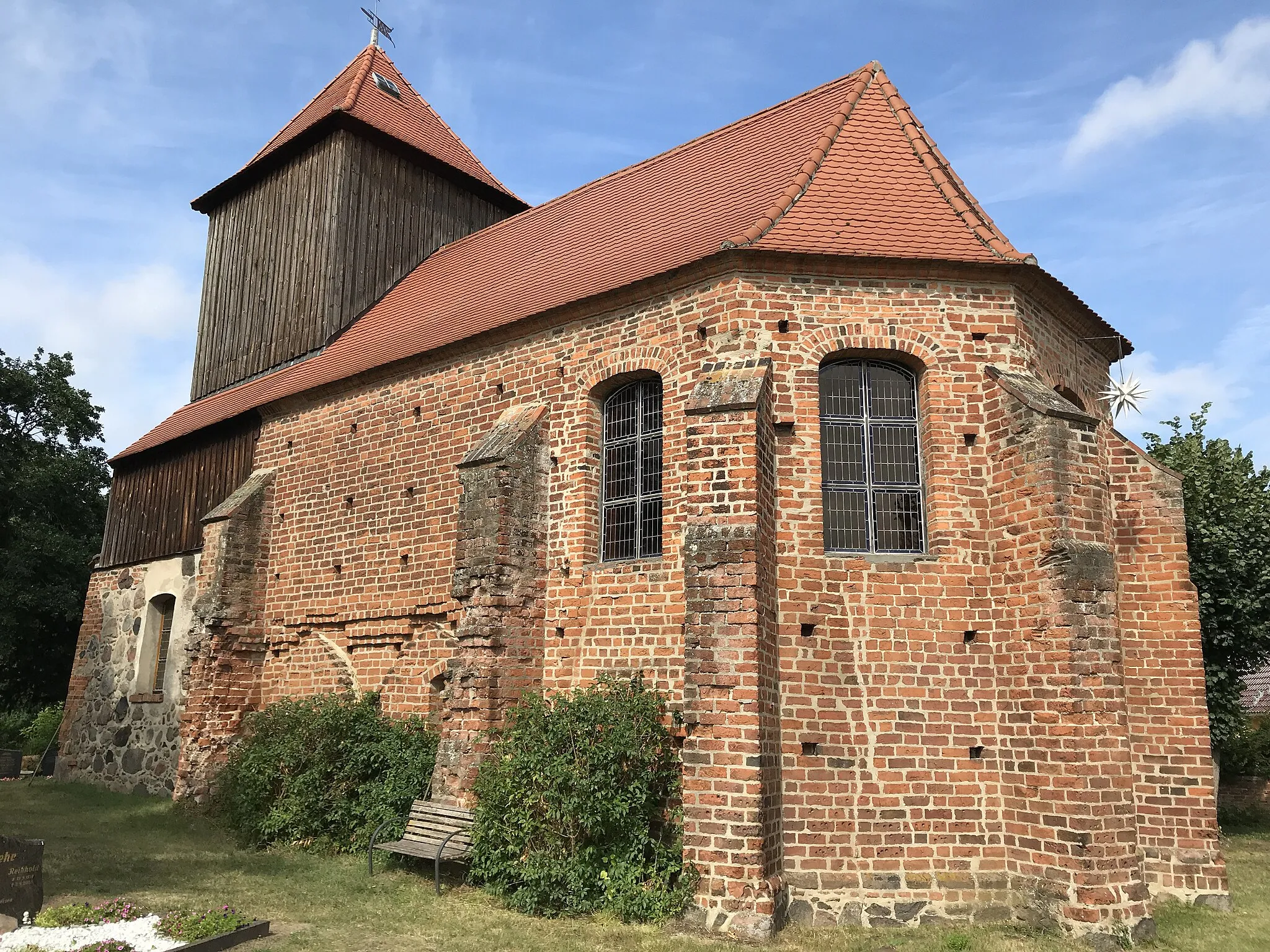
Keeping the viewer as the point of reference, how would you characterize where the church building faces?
facing away from the viewer and to the left of the viewer

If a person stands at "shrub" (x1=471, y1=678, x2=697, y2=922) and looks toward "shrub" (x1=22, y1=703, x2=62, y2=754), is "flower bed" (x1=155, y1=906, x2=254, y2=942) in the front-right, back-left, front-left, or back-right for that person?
front-left

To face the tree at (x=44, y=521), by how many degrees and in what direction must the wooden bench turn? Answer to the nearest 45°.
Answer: approximately 90° to its right

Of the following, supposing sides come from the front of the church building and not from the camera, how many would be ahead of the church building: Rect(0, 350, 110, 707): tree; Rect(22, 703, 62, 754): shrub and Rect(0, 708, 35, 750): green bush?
3

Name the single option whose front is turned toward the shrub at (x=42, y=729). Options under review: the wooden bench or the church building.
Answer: the church building

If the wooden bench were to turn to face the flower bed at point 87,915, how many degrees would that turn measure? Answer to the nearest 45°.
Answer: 0° — it already faces it

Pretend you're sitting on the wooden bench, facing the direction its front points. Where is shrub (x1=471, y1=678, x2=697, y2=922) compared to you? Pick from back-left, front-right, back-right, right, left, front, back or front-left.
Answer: left

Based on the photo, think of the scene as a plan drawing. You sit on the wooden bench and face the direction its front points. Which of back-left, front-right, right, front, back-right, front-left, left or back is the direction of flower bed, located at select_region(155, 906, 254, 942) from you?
front

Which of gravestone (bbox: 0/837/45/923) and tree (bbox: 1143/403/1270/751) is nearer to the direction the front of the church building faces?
the gravestone

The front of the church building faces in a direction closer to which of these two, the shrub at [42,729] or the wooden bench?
the shrub

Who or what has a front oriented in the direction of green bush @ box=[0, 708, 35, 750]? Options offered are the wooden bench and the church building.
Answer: the church building

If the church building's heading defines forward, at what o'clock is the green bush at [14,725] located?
The green bush is roughly at 12 o'clock from the church building.

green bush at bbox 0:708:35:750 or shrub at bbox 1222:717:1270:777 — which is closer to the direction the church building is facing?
the green bush

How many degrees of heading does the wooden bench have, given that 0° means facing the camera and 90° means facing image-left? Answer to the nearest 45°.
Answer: approximately 45°

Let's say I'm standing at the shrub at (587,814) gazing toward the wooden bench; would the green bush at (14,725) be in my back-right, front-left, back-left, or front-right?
front-right

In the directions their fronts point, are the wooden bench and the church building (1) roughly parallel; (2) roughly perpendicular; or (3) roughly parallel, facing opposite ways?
roughly perpendicular

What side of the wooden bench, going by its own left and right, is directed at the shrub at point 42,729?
right

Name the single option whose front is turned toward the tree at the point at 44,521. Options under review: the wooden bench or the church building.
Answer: the church building
